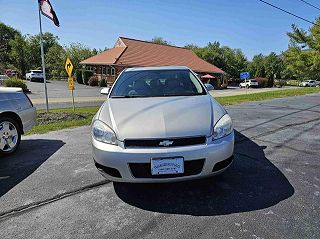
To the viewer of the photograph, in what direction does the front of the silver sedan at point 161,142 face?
facing the viewer

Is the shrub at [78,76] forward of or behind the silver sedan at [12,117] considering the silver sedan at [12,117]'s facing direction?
behind

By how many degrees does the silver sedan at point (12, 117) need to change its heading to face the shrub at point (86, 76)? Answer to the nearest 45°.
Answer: approximately 135° to its right

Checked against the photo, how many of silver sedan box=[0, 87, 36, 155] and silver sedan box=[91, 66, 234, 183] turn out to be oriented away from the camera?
0

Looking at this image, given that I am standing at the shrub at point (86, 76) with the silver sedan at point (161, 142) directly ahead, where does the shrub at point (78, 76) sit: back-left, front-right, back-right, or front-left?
back-right

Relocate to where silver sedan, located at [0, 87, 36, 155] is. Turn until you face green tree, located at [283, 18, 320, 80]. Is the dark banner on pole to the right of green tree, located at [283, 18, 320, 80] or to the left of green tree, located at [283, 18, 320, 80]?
left

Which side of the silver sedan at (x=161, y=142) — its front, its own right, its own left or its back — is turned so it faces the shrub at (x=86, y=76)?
back

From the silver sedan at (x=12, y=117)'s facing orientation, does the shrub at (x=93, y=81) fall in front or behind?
behind

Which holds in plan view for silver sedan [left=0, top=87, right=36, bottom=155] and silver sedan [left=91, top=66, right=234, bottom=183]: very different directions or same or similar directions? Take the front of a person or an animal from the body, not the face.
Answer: same or similar directions

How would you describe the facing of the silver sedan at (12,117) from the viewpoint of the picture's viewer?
facing the viewer and to the left of the viewer

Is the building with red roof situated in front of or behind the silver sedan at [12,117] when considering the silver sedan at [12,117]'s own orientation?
behind

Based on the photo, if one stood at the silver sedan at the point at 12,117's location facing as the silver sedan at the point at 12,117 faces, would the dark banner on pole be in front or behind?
behind

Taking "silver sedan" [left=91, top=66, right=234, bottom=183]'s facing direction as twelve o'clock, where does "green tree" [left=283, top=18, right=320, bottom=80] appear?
The green tree is roughly at 7 o'clock from the silver sedan.
